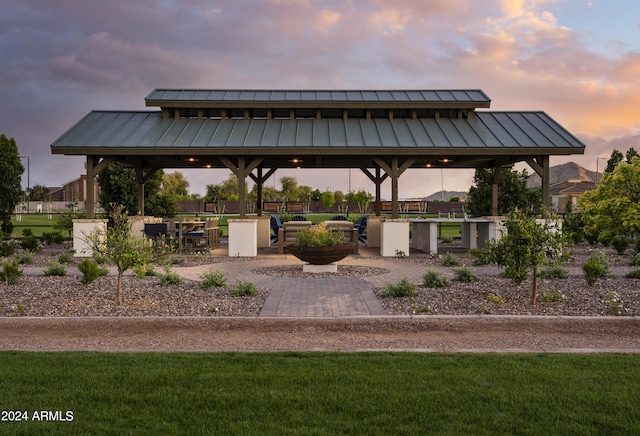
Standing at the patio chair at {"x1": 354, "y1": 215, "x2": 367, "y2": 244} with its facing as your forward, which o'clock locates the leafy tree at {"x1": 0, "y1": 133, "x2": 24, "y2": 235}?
The leafy tree is roughly at 12 o'clock from the patio chair.

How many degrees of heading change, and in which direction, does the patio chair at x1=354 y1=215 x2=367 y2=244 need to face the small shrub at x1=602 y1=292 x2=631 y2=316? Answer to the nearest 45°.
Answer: approximately 90° to its left

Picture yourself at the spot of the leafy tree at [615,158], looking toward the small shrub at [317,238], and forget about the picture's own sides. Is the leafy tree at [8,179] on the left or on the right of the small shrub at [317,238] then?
right

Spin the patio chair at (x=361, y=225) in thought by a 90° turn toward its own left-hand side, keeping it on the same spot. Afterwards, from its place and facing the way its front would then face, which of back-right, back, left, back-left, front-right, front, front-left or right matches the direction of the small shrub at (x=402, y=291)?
front

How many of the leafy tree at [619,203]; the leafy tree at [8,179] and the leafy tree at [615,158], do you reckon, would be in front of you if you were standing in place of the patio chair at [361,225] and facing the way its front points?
1

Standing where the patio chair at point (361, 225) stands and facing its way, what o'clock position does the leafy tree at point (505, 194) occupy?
The leafy tree is roughly at 5 o'clock from the patio chair.

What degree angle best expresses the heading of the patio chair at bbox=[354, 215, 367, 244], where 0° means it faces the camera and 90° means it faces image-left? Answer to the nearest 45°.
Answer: approximately 90°
